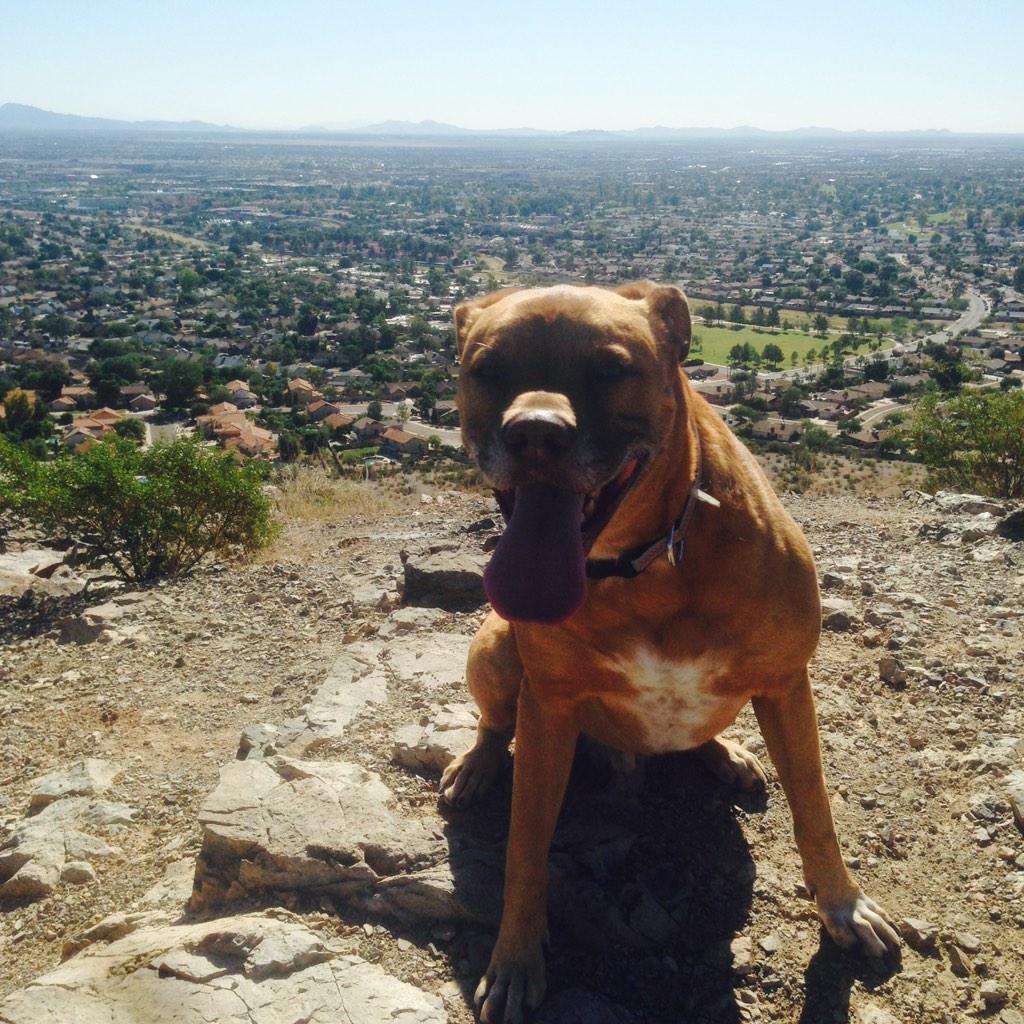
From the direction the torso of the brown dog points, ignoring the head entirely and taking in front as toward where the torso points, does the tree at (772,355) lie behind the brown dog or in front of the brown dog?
behind

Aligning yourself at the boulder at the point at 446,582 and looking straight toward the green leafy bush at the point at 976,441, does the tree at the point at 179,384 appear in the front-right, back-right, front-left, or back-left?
front-left

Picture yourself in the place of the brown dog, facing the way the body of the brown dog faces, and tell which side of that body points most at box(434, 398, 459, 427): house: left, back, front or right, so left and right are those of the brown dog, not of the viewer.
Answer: back

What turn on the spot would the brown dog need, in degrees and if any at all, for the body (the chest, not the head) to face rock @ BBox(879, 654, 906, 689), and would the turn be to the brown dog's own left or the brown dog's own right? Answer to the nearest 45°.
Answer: approximately 135° to the brown dog's own left

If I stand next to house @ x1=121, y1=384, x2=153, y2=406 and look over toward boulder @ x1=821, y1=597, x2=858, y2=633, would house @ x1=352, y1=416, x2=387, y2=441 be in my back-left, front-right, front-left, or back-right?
front-left

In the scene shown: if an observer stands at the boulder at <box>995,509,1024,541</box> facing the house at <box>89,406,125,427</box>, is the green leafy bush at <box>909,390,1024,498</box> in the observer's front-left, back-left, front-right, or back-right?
front-right

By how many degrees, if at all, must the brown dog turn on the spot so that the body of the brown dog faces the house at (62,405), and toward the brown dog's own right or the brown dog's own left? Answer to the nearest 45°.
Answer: approximately 135° to the brown dog's own right

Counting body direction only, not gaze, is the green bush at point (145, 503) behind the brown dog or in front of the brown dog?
behind

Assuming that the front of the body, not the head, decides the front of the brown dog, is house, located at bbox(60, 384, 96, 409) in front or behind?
behind

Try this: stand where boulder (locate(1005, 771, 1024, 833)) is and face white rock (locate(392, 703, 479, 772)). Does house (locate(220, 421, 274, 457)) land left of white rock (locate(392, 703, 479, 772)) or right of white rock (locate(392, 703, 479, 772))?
right

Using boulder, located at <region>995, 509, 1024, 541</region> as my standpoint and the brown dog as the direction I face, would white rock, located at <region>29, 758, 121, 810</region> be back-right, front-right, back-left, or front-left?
front-right

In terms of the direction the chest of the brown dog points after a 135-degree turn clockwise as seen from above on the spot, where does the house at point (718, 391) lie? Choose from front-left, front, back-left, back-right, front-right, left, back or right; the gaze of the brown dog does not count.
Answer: front-right

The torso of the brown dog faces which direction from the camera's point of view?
toward the camera
